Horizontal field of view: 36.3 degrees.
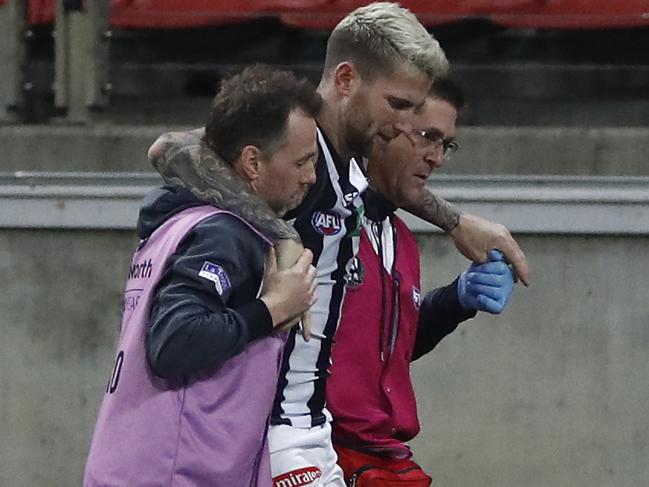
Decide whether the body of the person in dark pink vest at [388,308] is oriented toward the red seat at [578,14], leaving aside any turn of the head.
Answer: no
